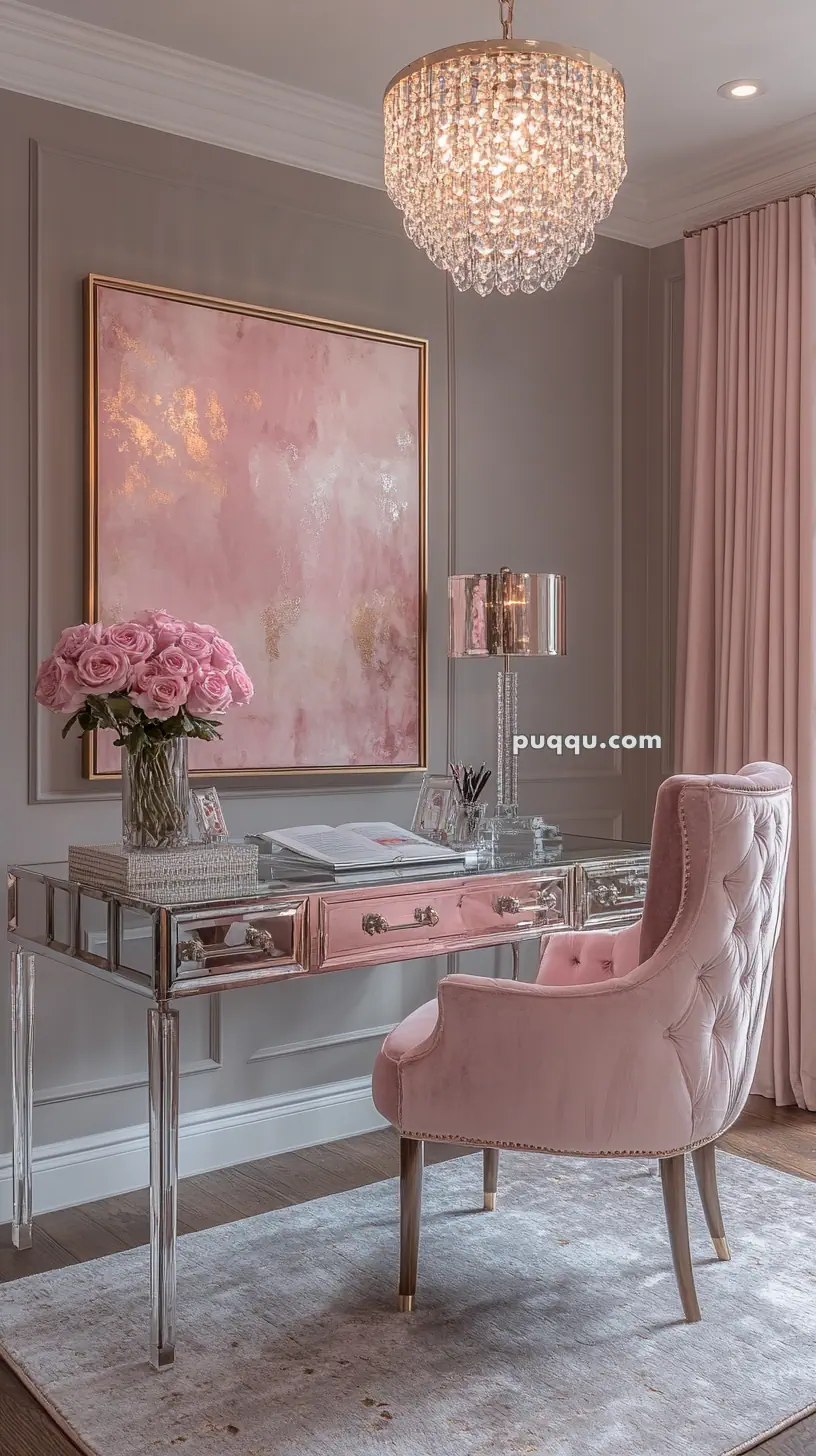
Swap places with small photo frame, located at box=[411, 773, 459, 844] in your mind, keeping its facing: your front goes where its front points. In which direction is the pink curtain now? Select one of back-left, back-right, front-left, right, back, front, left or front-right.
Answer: back-left

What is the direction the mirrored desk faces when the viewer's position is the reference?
facing the viewer and to the right of the viewer

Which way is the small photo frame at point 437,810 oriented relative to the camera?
toward the camera

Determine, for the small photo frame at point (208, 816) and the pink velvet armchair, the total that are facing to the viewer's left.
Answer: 1

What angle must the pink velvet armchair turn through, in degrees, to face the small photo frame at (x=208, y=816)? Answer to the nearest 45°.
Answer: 0° — it already faces it

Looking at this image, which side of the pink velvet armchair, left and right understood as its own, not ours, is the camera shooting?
left

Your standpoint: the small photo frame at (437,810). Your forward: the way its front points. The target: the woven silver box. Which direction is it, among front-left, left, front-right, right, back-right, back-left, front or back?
front-right

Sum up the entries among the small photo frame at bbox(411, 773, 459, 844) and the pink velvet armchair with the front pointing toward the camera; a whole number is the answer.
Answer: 1

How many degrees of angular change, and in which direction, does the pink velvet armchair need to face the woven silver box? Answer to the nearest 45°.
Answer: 0° — it already faces it
